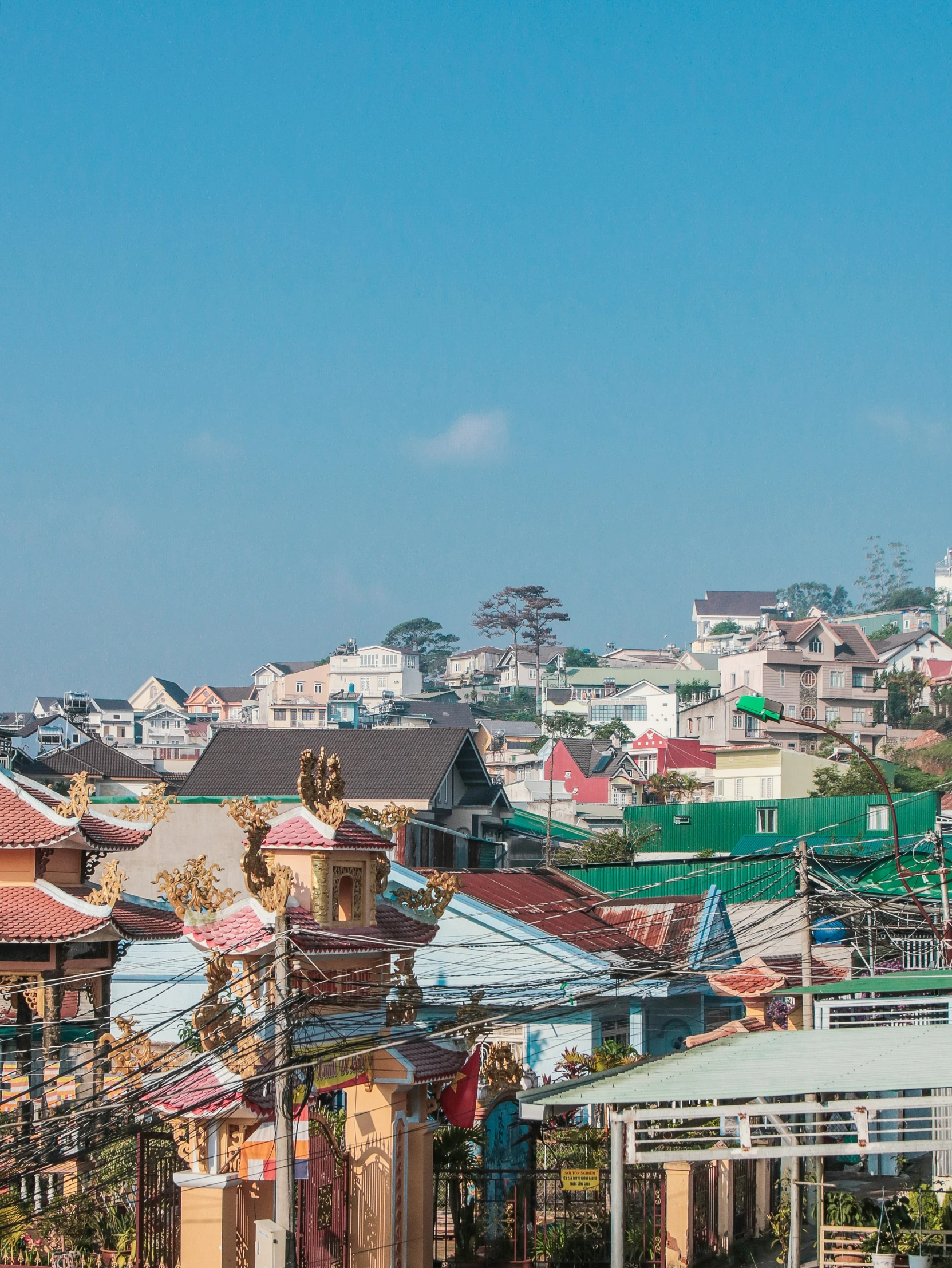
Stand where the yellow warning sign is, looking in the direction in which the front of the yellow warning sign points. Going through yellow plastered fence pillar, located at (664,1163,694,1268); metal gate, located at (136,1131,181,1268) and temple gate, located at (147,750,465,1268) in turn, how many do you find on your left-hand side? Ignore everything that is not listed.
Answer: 1

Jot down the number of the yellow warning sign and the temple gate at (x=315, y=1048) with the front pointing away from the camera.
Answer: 0

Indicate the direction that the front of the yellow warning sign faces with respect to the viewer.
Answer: facing the viewer

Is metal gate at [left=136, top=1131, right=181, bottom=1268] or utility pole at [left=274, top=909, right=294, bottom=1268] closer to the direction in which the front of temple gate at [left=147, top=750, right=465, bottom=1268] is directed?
the utility pole

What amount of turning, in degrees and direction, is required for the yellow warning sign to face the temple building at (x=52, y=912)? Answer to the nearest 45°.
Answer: approximately 135° to its right

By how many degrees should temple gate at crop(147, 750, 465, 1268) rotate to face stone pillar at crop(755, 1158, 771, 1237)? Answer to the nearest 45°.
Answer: approximately 90° to its left

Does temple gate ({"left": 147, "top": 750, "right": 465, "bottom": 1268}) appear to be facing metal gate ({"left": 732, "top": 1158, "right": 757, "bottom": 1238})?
no

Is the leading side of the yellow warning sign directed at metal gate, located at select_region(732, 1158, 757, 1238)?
no

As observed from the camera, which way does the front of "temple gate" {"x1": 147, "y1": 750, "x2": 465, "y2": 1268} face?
facing the viewer and to the right of the viewer

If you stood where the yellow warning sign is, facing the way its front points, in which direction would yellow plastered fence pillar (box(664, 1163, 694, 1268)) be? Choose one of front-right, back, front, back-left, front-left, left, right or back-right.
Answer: left

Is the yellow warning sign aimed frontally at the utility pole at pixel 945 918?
no

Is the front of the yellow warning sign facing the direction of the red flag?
no
